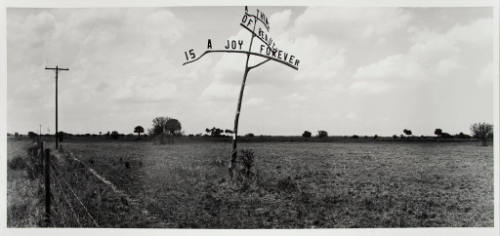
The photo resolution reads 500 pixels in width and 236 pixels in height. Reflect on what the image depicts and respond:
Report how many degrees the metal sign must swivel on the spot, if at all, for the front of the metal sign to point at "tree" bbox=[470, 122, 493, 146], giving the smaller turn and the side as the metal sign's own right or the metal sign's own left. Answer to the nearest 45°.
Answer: approximately 90° to the metal sign's own left

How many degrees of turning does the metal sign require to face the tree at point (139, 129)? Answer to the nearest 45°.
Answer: approximately 135° to its right

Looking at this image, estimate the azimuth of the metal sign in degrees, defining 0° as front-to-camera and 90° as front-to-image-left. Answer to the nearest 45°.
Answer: approximately 0°

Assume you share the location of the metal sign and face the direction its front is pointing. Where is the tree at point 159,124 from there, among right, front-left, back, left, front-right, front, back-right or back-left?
back-right
